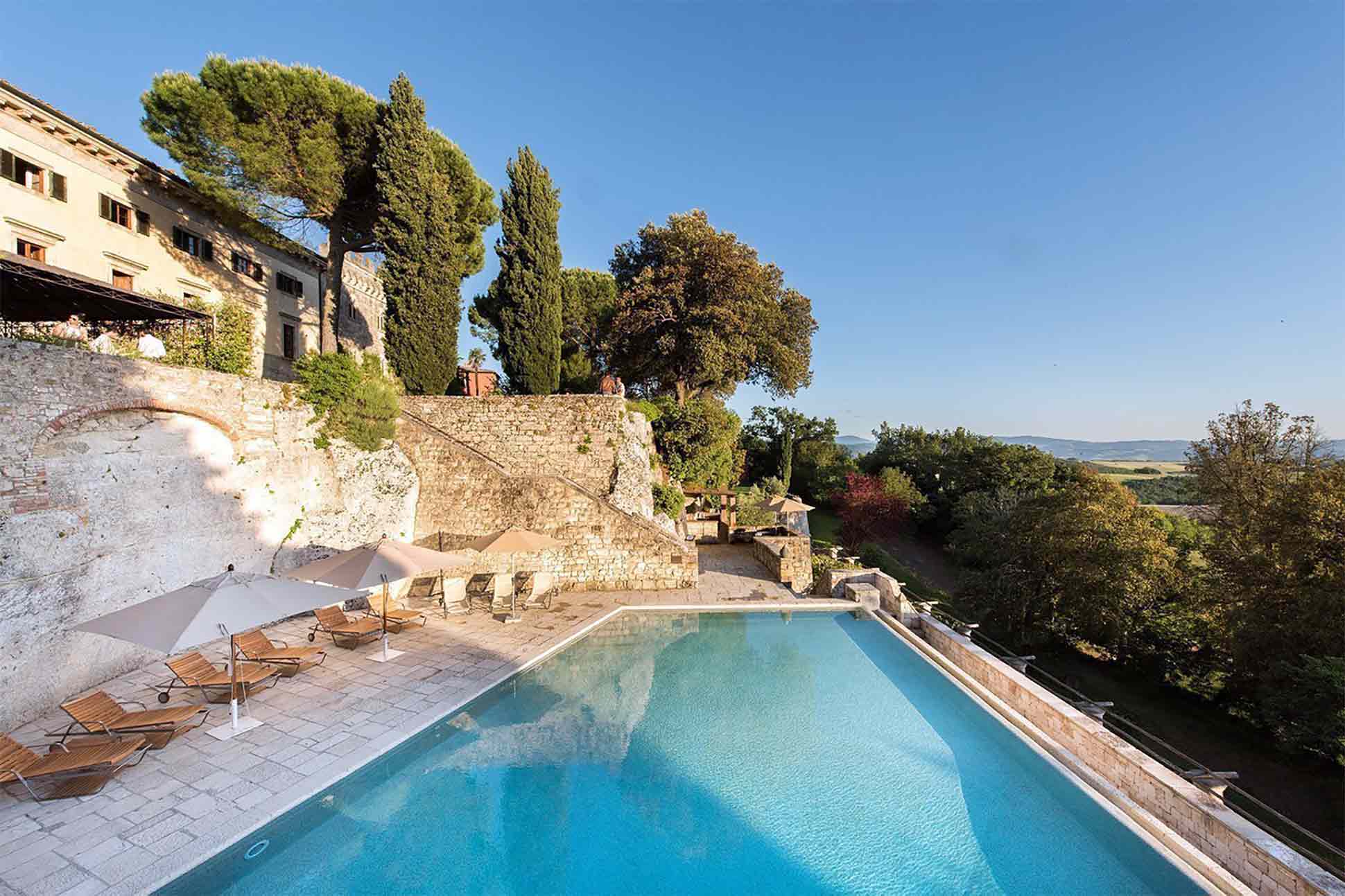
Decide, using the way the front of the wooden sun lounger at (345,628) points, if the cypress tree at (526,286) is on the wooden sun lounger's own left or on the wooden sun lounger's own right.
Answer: on the wooden sun lounger's own left

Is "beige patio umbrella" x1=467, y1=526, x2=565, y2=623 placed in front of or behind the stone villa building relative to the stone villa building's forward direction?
in front

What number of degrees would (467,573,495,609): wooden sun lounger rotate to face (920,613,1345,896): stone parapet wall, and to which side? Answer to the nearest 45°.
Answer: approximately 45° to its left

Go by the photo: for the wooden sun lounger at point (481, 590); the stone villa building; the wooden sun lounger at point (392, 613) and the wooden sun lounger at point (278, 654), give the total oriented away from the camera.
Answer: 0

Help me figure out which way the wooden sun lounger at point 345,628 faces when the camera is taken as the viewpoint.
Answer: facing the viewer and to the right of the viewer

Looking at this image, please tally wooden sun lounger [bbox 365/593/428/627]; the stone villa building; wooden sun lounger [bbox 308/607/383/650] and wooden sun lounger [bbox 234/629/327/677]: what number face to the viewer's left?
0

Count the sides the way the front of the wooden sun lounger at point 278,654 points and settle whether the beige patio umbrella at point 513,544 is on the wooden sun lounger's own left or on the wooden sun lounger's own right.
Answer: on the wooden sun lounger's own left

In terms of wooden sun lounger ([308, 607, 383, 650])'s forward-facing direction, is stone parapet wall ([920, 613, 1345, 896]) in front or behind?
in front

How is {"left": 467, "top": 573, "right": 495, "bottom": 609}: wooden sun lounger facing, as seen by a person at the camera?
facing the viewer

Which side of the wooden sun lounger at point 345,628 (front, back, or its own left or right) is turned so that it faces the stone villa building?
back

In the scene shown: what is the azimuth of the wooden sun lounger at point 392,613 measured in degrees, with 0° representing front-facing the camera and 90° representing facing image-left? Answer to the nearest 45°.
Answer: approximately 315°

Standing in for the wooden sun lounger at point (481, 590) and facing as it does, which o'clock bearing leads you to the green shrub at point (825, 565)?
The green shrub is roughly at 9 o'clock from the wooden sun lounger.

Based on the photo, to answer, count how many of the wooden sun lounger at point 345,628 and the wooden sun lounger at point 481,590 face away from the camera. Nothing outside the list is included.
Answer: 0

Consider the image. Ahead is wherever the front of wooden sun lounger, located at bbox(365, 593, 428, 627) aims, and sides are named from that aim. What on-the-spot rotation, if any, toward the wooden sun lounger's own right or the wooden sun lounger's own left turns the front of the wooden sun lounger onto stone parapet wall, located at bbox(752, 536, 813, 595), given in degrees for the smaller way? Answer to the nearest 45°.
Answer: approximately 45° to the wooden sun lounger's own left

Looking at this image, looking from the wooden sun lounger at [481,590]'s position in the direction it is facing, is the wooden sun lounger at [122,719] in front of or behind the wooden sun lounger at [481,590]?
in front
